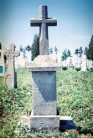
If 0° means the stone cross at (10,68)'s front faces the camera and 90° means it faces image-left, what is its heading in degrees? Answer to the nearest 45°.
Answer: approximately 45°

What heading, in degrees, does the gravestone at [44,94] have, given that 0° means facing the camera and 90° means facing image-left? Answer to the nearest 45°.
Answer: approximately 0°

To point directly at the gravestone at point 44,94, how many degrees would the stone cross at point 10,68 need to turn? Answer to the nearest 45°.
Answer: approximately 45° to its left

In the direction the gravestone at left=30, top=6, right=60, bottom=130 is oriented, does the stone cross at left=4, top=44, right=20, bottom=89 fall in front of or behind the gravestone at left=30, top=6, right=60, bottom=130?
behind
